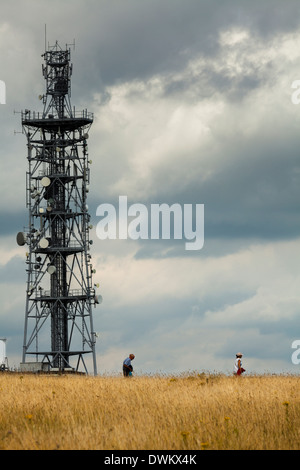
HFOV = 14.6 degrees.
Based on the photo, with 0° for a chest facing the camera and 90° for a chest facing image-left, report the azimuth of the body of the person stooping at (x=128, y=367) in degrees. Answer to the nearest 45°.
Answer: approximately 270°
